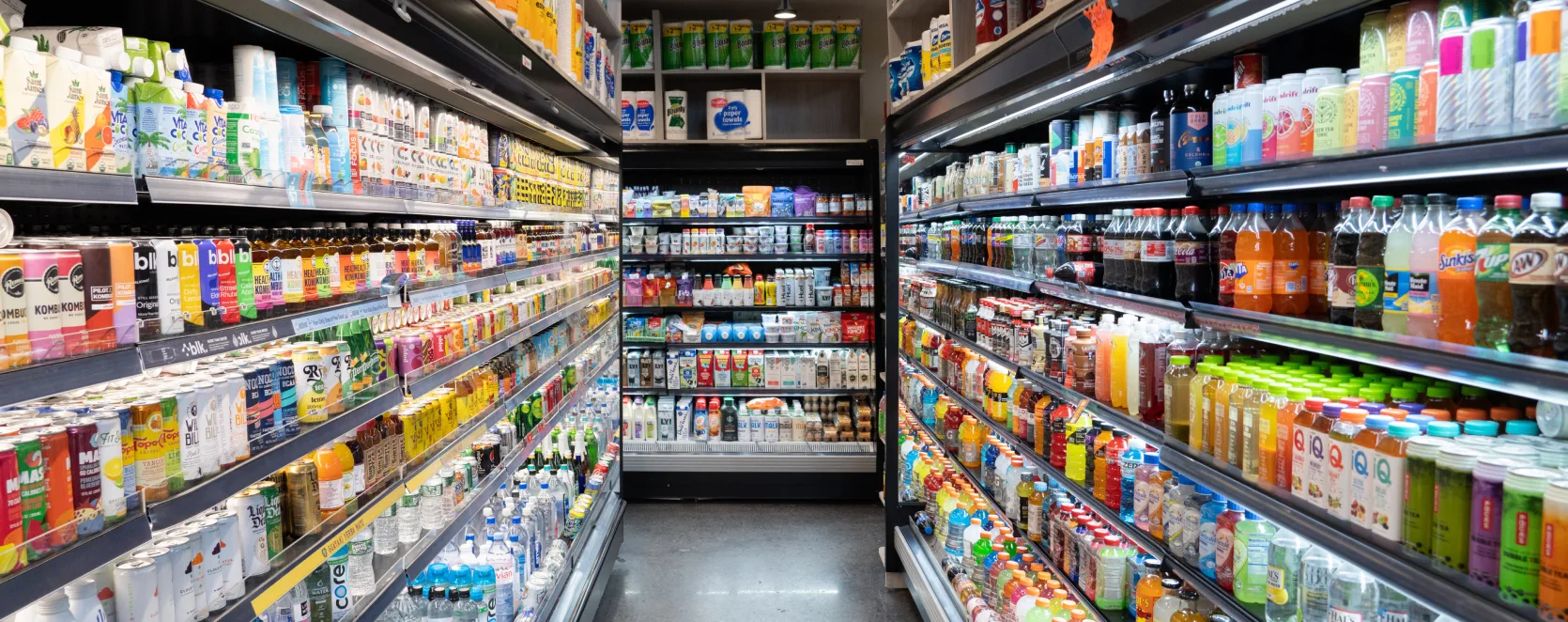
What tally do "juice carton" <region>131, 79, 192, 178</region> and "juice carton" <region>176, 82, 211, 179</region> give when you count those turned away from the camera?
0

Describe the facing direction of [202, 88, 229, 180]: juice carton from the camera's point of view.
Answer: facing the viewer and to the right of the viewer

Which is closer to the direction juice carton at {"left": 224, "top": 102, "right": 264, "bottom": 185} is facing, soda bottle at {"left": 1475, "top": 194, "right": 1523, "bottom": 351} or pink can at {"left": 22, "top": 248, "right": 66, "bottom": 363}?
the soda bottle

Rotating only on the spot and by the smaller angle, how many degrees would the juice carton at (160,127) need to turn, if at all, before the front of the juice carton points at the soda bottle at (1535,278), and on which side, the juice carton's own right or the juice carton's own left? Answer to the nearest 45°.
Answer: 0° — it already faces it

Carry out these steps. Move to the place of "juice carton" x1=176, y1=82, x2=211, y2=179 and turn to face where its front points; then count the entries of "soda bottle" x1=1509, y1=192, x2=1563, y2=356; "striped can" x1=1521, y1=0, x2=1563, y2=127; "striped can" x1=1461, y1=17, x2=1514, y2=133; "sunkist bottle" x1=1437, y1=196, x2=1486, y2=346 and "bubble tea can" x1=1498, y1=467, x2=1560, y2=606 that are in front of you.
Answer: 5

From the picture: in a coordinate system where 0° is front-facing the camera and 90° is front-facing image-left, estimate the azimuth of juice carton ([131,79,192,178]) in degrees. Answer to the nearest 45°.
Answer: approximately 315°

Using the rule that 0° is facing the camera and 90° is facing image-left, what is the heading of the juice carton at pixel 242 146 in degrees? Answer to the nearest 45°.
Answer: approximately 315°

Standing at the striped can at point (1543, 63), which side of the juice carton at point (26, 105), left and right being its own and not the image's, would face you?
front

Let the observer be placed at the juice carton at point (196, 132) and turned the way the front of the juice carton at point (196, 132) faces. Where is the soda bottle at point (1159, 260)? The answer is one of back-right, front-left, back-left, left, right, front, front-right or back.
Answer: front-left

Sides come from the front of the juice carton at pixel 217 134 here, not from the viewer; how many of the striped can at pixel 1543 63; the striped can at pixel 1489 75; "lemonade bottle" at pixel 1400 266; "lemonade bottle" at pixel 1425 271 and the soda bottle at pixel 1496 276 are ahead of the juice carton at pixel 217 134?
5

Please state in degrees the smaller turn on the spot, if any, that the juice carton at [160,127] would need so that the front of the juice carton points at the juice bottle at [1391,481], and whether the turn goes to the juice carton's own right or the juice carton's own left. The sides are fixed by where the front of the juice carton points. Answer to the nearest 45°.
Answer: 0° — it already faces it

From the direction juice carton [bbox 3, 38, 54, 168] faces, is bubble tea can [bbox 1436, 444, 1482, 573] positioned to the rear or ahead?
ahead

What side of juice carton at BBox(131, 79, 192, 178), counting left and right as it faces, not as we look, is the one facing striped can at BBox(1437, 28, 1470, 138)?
front

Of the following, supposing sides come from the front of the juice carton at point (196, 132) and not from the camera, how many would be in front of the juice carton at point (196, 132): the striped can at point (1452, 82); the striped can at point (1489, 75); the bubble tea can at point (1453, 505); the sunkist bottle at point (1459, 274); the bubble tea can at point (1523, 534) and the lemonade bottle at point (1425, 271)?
6
